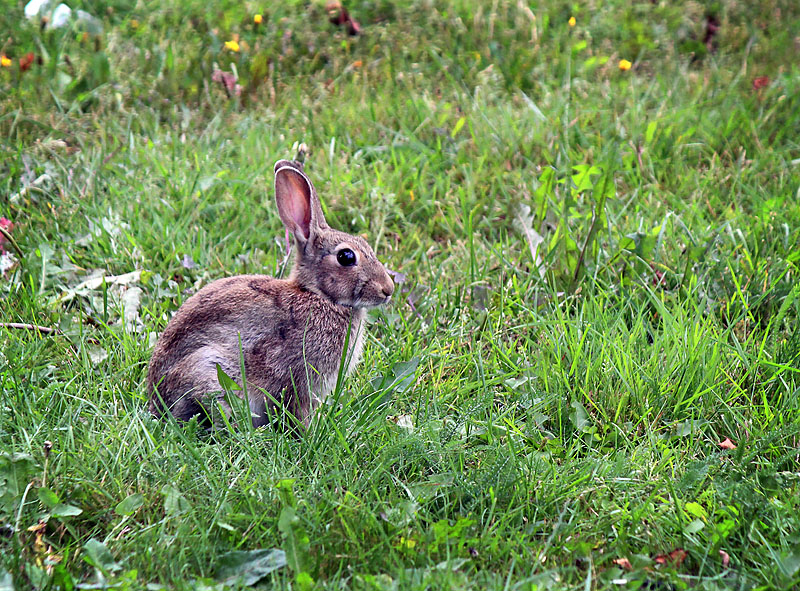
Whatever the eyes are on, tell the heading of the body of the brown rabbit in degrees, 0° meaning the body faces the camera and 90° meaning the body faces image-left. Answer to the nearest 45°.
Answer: approximately 270°

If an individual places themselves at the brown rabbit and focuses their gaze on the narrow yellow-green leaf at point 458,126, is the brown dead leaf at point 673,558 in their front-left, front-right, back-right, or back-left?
back-right

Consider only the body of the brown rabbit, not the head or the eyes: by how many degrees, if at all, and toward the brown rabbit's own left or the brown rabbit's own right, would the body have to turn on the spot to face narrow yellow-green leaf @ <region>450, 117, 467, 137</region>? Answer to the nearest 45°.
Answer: approximately 45° to the brown rabbit's own left

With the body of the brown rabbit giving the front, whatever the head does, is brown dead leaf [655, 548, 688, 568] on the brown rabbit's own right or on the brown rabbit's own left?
on the brown rabbit's own right

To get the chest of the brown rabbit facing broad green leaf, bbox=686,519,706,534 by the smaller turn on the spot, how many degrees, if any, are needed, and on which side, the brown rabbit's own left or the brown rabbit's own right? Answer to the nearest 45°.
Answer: approximately 45° to the brown rabbit's own right

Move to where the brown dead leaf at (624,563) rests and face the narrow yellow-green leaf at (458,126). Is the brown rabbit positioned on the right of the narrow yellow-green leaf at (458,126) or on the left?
left
